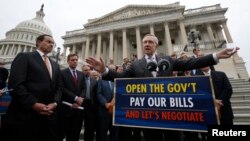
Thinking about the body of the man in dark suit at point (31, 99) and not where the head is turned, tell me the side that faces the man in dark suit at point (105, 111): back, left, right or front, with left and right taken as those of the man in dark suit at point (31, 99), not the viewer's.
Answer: left

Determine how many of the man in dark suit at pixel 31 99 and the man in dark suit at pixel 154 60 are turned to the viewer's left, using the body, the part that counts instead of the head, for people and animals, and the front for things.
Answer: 0

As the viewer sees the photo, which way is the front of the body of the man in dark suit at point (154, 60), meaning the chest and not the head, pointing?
toward the camera

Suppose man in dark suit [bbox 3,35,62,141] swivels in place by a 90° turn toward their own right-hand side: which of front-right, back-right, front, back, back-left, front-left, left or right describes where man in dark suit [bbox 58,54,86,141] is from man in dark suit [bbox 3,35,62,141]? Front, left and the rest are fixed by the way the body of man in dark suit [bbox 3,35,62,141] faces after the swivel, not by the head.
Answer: back

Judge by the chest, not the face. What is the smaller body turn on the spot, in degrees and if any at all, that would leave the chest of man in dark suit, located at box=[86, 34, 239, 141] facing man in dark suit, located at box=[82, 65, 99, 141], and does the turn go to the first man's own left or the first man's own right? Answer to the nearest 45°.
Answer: approximately 135° to the first man's own right

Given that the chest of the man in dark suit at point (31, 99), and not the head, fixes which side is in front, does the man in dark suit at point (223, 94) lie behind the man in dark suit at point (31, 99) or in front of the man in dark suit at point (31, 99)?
in front

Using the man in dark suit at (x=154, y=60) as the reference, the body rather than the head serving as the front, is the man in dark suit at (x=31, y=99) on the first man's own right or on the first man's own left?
on the first man's own right

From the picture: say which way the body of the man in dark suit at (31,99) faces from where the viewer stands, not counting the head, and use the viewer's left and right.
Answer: facing the viewer and to the right of the viewer
